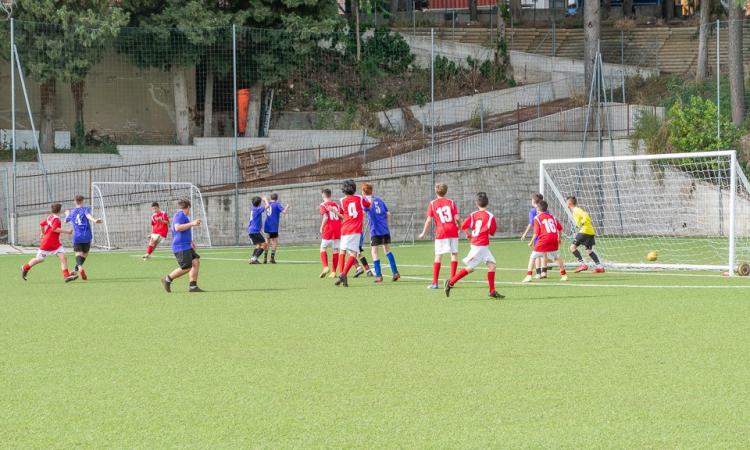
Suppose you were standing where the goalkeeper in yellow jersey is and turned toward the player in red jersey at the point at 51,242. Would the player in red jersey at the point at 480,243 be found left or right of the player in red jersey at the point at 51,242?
left

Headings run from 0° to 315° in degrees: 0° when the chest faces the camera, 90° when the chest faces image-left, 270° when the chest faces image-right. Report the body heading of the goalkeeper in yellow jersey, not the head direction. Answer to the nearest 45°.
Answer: approximately 90°

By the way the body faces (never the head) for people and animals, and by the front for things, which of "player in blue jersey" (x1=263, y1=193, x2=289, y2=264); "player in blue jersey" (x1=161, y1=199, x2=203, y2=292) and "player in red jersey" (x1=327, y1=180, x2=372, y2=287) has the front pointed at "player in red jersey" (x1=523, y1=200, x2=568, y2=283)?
"player in blue jersey" (x1=161, y1=199, x2=203, y2=292)

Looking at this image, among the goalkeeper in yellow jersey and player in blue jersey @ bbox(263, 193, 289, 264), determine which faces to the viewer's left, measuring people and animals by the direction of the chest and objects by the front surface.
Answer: the goalkeeper in yellow jersey

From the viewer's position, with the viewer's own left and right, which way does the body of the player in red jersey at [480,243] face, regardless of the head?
facing away from the viewer and to the right of the viewer

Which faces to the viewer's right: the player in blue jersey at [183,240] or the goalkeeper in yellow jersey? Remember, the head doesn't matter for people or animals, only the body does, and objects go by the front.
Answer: the player in blue jersey

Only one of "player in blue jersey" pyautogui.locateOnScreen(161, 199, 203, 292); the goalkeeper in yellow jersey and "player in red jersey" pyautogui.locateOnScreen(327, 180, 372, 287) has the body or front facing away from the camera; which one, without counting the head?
the player in red jersey

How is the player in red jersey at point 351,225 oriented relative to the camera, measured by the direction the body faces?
away from the camera

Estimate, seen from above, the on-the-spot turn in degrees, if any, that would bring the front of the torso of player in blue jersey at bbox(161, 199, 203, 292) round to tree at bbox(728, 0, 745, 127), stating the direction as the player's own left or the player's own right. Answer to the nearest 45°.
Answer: approximately 45° to the player's own left

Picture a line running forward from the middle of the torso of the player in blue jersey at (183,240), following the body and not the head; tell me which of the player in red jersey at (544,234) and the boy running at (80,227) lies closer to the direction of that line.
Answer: the player in red jersey
